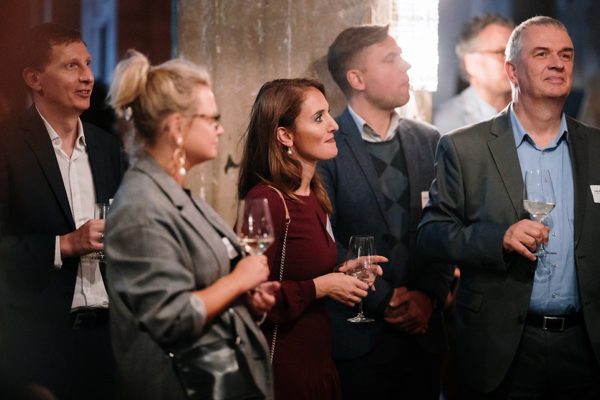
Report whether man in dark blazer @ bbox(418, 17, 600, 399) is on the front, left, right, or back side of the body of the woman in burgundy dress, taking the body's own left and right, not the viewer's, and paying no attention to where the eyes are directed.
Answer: front

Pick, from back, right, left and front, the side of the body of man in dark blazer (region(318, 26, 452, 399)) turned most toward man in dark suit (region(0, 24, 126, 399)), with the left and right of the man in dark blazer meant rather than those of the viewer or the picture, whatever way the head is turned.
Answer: right

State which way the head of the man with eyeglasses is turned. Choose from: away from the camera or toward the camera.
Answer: toward the camera

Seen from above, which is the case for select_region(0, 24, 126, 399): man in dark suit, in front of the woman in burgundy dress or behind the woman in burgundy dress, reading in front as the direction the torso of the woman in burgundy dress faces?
behind

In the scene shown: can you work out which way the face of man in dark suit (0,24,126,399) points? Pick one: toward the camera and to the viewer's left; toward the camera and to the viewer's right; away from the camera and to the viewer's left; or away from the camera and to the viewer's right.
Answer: toward the camera and to the viewer's right

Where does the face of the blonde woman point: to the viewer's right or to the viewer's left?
to the viewer's right

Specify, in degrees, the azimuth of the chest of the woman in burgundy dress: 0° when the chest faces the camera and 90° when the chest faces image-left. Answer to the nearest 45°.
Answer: approximately 270°

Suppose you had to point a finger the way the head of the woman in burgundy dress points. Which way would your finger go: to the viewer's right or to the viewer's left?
to the viewer's right

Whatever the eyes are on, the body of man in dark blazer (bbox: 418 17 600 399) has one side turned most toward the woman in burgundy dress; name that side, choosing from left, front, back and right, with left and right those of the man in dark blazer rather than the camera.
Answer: right

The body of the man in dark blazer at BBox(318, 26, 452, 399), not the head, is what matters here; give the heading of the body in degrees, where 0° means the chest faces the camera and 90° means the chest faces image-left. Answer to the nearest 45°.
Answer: approximately 315°
